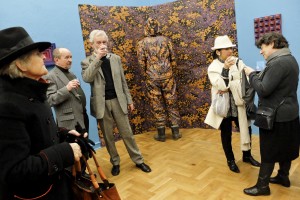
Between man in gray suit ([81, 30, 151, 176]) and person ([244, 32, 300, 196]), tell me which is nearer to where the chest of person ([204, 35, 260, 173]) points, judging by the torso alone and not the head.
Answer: the person

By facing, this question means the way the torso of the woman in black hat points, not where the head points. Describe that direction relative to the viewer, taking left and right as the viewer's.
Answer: facing to the right of the viewer

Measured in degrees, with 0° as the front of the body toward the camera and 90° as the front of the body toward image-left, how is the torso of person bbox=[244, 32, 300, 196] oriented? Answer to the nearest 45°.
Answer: approximately 90°

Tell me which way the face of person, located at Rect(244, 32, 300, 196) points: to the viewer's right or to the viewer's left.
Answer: to the viewer's left

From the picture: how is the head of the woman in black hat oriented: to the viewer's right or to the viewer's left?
to the viewer's right

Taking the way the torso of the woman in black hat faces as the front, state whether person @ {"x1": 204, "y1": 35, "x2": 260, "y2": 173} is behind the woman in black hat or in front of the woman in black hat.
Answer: in front

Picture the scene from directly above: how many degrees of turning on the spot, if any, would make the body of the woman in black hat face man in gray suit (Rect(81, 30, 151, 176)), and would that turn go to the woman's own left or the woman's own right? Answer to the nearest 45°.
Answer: approximately 45° to the woman's own left

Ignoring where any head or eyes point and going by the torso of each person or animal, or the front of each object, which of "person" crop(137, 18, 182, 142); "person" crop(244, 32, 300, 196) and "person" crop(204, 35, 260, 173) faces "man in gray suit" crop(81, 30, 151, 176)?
"person" crop(244, 32, 300, 196)

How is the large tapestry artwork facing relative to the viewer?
toward the camera

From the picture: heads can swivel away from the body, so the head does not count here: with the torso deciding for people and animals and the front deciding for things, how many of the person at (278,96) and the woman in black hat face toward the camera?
0

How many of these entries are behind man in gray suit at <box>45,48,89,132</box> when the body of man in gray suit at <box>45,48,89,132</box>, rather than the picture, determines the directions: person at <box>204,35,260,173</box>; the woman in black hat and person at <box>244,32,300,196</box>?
0
